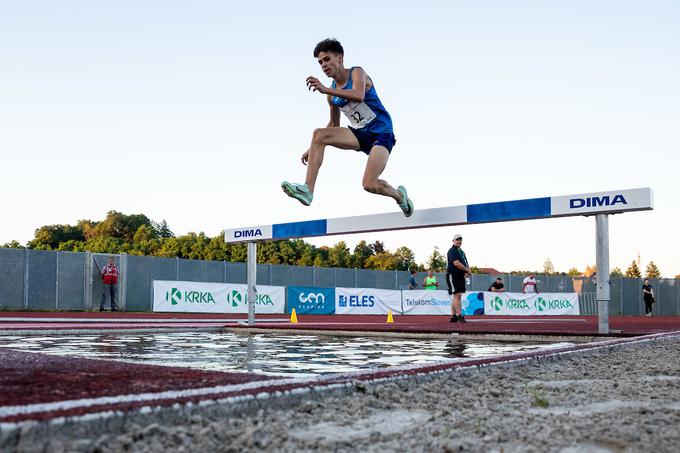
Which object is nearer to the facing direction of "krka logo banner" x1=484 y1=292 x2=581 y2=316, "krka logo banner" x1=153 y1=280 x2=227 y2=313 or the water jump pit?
the water jump pit

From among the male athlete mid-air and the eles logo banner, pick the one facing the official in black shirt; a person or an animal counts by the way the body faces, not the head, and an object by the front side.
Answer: the eles logo banner

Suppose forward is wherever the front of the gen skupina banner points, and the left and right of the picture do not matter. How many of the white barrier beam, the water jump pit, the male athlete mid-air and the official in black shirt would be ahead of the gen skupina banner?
4

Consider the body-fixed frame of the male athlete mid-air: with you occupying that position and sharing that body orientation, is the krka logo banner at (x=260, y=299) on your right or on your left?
on your right

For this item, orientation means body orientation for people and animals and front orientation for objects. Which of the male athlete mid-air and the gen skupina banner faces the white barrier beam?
the gen skupina banner

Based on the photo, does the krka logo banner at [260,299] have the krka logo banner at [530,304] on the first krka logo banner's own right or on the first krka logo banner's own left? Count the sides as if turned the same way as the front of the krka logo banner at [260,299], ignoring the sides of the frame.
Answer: on the first krka logo banner's own left

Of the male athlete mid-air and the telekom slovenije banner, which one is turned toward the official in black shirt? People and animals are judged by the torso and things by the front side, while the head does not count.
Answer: the telekom slovenije banner

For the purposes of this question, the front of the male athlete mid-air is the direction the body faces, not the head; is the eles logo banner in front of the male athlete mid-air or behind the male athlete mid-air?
behind
